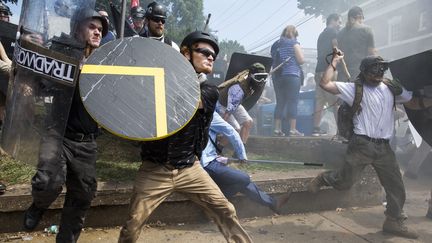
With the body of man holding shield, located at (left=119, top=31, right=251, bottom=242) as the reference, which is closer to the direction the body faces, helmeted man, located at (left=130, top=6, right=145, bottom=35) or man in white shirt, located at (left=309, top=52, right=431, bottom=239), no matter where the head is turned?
the man in white shirt

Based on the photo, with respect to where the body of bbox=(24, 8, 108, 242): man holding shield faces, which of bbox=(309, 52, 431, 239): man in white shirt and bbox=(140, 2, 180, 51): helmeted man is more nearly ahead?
the man in white shirt

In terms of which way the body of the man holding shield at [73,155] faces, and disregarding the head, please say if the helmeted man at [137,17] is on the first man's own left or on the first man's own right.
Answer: on the first man's own left

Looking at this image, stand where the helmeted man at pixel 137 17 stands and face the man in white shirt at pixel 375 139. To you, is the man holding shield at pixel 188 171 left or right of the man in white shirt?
right

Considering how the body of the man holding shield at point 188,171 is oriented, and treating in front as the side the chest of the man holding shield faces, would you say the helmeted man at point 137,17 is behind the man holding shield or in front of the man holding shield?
behind

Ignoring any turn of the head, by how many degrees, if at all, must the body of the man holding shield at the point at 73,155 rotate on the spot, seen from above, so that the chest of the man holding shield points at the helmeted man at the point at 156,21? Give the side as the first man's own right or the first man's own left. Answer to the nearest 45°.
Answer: approximately 90° to the first man's own left

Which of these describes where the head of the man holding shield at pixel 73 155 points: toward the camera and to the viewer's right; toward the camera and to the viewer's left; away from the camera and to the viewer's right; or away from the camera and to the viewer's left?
toward the camera and to the viewer's right

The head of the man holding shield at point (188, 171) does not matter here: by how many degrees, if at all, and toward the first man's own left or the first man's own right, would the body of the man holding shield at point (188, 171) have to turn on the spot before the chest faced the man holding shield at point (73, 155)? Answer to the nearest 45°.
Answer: approximately 135° to the first man's own right
